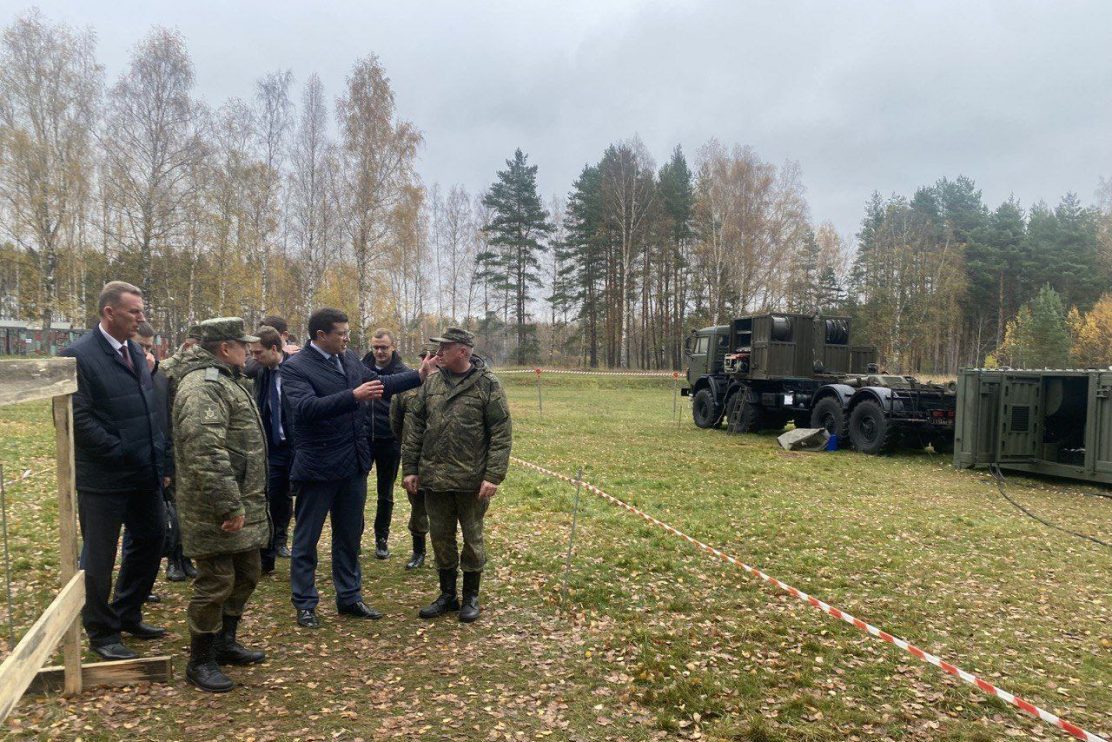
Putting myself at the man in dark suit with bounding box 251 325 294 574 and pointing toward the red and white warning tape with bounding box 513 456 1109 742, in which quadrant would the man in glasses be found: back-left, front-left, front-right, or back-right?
front-left

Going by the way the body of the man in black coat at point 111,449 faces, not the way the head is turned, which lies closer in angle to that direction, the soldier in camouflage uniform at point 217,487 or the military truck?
the soldier in camouflage uniform

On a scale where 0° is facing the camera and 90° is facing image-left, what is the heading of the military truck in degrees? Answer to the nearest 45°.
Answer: approximately 135°

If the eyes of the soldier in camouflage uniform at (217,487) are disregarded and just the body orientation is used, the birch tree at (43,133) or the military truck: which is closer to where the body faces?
the military truck

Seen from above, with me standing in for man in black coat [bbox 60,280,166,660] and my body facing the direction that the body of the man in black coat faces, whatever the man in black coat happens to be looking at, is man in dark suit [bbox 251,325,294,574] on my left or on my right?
on my left

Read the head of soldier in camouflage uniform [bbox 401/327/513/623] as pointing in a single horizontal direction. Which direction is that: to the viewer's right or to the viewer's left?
to the viewer's left

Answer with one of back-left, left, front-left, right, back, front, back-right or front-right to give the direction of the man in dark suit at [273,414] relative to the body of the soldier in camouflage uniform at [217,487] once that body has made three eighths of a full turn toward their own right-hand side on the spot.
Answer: back-right

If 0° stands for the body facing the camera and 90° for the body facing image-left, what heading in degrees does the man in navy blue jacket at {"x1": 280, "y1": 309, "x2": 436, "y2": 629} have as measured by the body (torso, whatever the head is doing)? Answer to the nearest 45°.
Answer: approximately 315°

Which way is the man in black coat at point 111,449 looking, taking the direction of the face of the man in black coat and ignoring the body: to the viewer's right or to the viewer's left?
to the viewer's right

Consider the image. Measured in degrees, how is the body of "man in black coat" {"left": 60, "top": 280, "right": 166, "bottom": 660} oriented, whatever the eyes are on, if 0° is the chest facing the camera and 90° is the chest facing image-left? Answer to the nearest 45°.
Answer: approximately 315°

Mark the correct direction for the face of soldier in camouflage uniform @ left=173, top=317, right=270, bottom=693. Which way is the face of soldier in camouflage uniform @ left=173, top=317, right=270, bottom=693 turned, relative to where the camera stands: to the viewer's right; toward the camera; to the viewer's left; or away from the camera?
to the viewer's right
